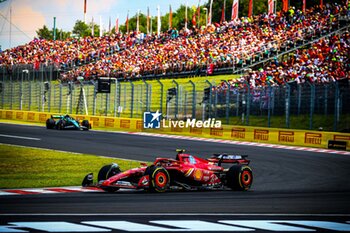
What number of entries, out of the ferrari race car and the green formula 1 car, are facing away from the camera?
0

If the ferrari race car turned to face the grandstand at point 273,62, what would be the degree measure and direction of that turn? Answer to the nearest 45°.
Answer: approximately 135° to its right

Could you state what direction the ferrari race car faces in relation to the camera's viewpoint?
facing the viewer and to the left of the viewer

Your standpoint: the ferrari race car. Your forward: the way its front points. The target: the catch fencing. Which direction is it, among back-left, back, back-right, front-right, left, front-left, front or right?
back-right
